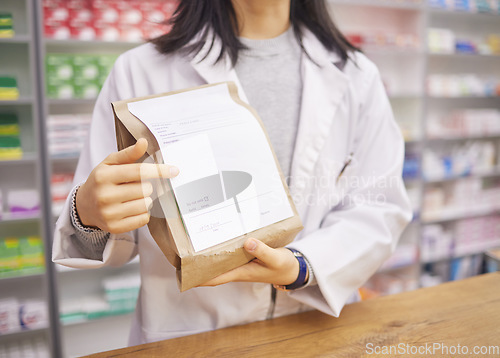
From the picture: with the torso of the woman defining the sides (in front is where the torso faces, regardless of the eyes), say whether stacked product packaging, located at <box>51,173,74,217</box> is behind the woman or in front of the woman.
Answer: behind

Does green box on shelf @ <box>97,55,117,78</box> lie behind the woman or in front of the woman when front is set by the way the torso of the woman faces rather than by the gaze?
behind

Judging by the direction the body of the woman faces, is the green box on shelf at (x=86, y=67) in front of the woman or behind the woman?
behind

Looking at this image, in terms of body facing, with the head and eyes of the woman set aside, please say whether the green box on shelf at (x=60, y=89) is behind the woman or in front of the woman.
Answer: behind

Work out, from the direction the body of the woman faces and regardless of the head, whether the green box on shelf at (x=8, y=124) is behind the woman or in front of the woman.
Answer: behind

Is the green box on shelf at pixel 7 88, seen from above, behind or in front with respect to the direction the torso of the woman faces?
behind

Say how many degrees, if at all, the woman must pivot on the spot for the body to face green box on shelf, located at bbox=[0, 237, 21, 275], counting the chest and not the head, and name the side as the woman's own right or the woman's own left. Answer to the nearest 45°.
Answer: approximately 135° to the woman's own right

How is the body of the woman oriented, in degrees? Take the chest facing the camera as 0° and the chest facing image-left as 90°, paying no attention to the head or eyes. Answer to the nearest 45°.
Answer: approximately 0°
